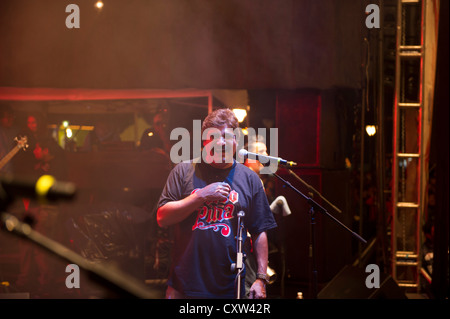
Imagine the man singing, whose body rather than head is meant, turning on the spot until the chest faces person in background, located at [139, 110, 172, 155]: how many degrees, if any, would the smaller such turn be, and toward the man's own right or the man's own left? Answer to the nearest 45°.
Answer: approximately 180°

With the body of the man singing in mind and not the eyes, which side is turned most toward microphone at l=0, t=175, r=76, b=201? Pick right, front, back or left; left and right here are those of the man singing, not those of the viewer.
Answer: front

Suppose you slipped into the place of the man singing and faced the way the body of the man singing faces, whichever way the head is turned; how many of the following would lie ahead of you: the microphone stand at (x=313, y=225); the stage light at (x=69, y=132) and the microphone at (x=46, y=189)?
1

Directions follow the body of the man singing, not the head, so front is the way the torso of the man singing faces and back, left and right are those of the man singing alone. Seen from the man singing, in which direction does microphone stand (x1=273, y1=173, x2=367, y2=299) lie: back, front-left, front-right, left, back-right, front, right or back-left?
back-left

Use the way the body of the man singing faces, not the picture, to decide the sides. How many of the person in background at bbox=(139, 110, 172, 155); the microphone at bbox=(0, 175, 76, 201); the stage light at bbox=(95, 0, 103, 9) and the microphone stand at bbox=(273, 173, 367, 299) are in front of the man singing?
1

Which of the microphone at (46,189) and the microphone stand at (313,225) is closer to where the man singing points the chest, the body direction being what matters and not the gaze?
the microphone

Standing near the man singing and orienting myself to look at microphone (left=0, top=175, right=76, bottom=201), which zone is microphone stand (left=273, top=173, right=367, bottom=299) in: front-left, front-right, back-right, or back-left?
back-left

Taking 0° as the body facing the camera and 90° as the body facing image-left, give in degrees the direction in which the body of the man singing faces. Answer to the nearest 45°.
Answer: approximately 0°
